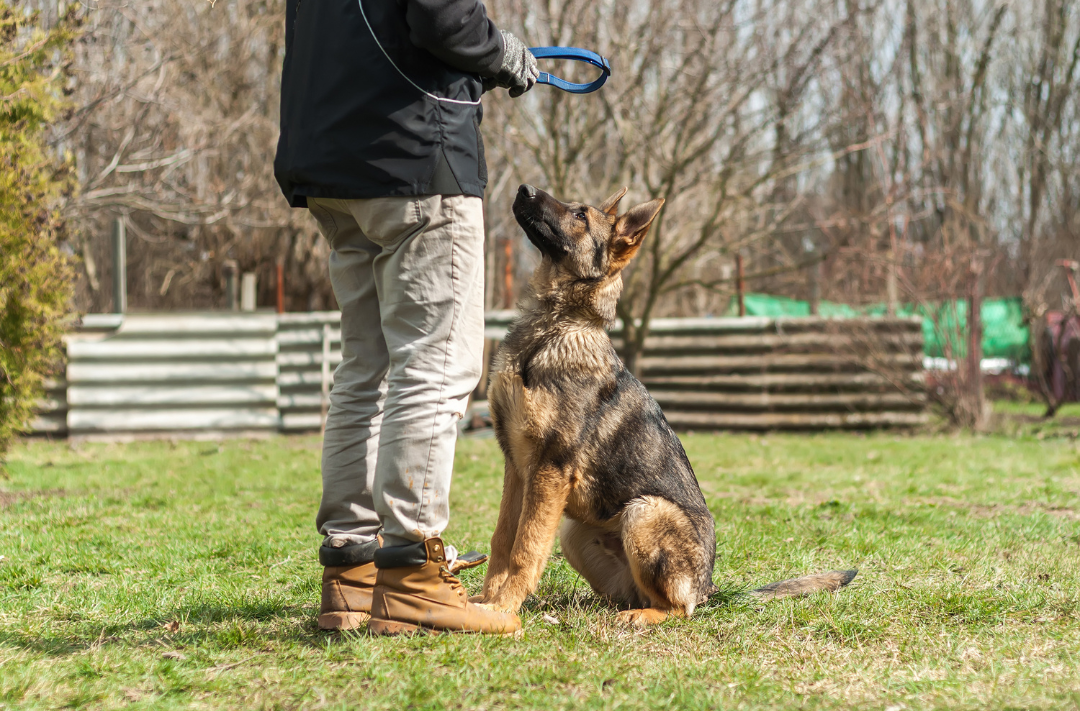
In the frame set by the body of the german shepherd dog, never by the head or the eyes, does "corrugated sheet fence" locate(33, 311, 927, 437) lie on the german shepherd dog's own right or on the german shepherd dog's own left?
on the german shepherd dog's own right

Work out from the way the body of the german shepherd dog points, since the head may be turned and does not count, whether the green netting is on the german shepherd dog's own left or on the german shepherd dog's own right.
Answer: on the german shepherd dog's own right

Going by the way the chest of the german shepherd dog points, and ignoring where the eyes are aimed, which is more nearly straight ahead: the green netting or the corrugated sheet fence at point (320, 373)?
the corrugated sheet fence

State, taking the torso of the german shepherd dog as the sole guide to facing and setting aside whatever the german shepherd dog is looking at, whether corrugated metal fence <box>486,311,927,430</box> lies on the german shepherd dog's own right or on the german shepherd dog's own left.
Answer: on the german shepherd dog's own right

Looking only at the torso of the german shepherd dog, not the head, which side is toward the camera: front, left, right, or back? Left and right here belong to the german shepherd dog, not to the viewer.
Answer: left
